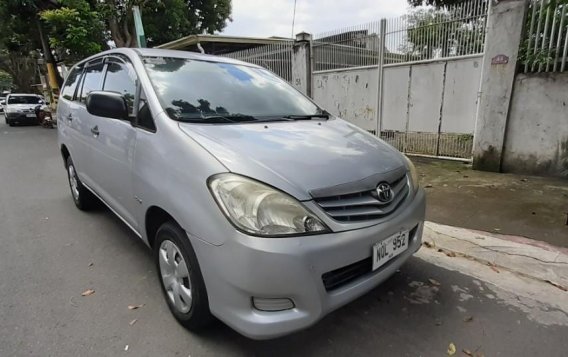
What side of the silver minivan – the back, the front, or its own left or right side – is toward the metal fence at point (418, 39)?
left

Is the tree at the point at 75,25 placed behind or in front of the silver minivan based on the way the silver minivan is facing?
behind

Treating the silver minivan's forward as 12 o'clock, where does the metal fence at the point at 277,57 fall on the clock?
The metal fence is roughly at 8 o'clock from the silver minivan.

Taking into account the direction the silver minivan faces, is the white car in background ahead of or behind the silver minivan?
behind

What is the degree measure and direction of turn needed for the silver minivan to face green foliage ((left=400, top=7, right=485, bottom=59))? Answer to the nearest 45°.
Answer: approximately 90° to its left

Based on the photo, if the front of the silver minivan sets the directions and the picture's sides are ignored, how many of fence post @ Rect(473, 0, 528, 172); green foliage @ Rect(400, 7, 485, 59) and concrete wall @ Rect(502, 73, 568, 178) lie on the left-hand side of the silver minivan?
3

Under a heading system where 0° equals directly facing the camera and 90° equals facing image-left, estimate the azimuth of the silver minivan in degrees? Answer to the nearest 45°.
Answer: approximately 315°

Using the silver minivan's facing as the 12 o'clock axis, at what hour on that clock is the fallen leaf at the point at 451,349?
The fallen leaf is roughly at 11 o'clock from the silver minivan.

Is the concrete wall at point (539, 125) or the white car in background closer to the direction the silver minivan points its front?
the concrete wall
